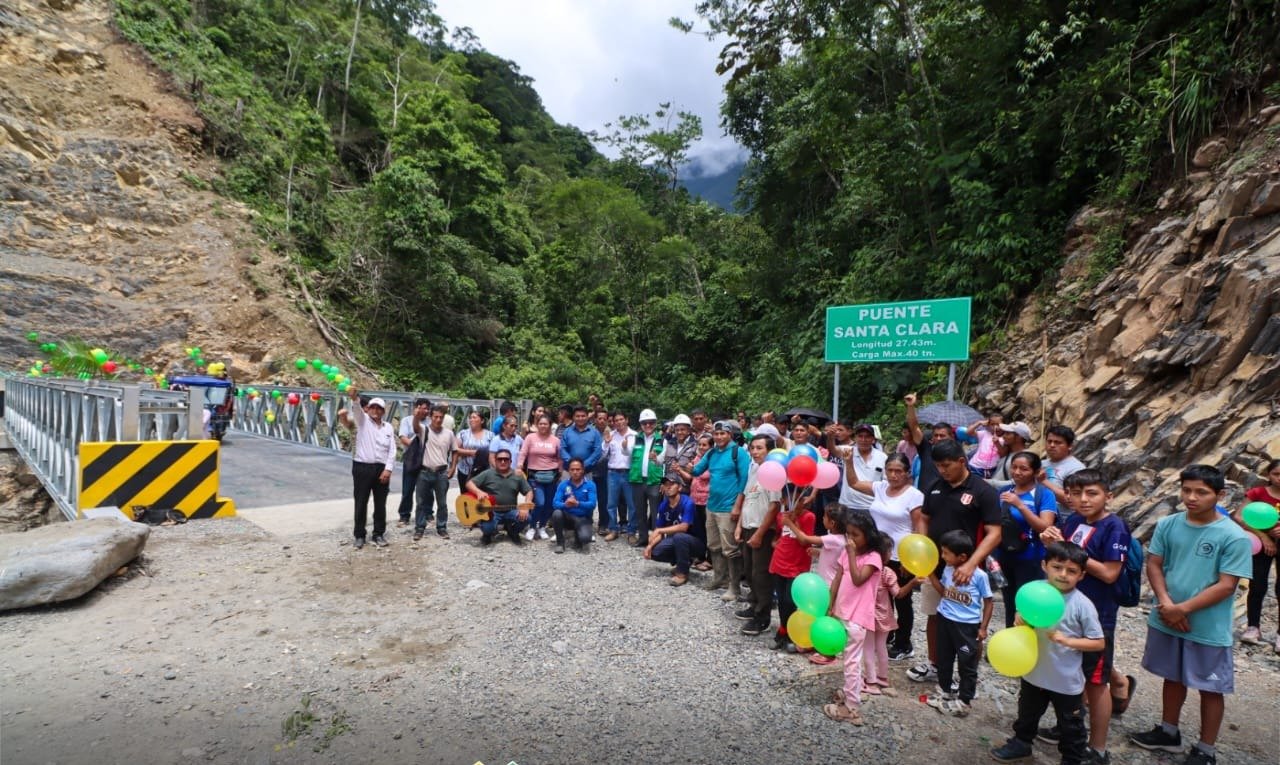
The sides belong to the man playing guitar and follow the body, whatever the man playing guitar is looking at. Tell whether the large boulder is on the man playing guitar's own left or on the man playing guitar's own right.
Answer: on the man playing guitar's own right

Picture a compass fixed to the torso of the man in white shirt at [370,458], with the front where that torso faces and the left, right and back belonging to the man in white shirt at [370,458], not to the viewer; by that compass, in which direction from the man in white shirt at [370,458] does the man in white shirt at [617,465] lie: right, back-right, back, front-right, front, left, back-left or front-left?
left

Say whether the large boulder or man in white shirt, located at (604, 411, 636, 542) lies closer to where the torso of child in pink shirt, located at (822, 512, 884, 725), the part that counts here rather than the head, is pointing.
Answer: the large boulder

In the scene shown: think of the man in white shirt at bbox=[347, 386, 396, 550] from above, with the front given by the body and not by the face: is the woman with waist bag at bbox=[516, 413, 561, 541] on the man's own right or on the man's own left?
on the man's own left

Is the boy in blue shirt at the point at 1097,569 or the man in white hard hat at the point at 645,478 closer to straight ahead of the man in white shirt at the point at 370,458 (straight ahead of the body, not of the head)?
the boy in blue shirt
